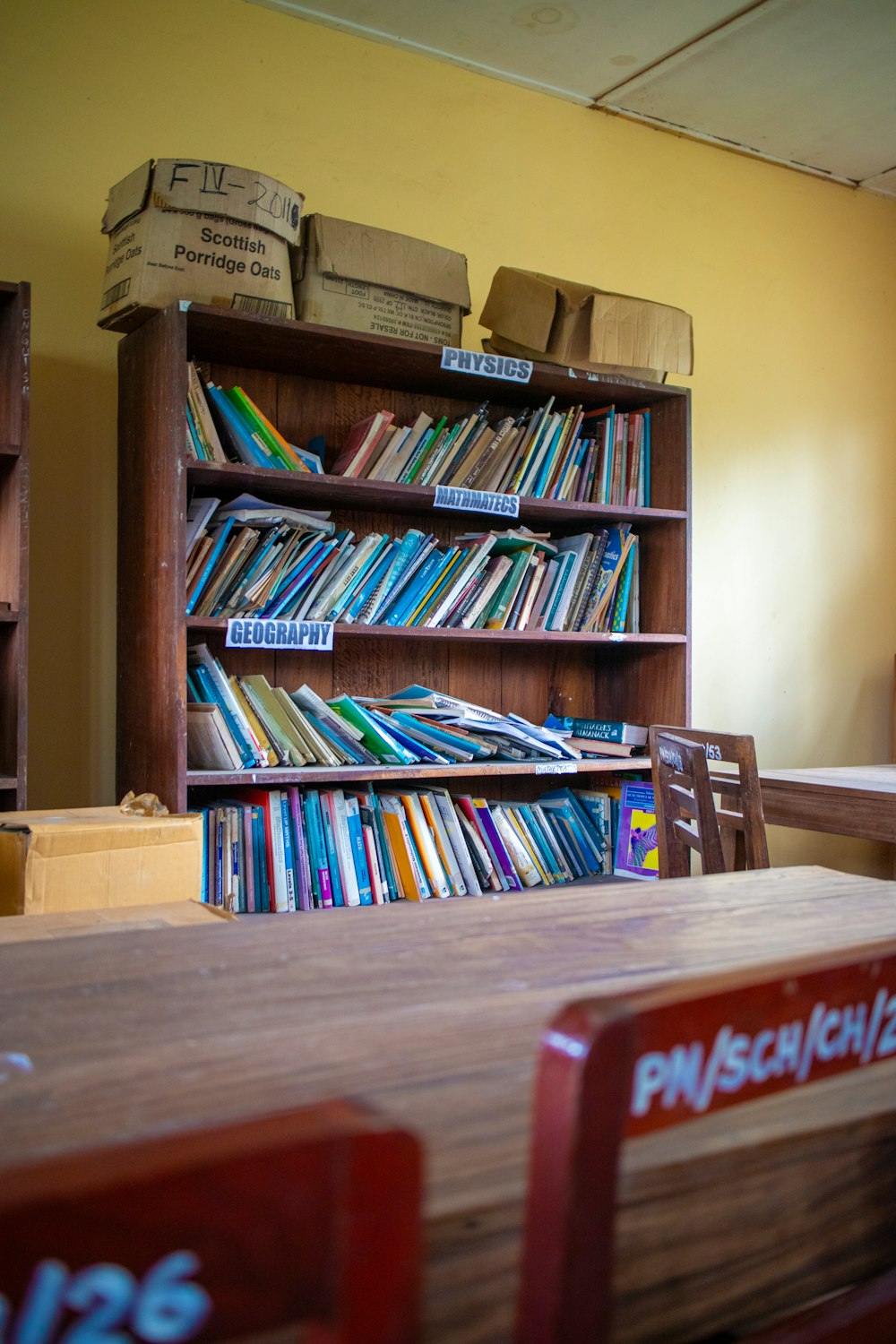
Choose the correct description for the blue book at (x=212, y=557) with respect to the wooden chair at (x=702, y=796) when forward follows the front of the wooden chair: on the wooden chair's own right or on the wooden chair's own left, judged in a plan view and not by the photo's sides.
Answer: on the wooden chair's own left

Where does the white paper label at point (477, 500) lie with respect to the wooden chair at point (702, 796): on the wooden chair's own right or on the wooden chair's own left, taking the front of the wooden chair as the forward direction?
on the wooden chair's own left

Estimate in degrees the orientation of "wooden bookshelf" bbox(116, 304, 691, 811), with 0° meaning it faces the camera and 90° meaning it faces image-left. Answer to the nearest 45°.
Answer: approximately 315°

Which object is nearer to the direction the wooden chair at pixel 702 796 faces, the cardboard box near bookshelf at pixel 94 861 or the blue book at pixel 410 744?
the blue book

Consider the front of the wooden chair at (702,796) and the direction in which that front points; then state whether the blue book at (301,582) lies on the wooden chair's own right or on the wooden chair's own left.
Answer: on the wooden chair's own left

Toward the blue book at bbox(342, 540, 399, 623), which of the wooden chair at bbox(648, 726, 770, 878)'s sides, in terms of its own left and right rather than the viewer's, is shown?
left

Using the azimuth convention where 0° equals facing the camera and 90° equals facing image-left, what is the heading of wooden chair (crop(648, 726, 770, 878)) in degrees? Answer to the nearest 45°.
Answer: approximately 225°

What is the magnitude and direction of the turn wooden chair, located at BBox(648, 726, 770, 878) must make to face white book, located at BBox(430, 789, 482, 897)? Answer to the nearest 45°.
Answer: approximately 90° to its left
